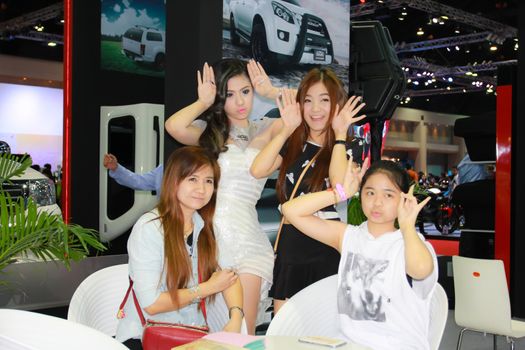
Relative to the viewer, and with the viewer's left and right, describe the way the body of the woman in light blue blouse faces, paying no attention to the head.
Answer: facing the viewer and to the right of the viewer

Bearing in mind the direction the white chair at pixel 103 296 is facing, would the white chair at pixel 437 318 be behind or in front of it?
in front

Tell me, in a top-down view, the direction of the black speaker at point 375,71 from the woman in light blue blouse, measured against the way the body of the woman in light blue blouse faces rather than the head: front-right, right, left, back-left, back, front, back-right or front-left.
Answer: left

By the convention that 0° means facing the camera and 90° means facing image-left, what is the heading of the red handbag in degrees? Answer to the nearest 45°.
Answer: approximately 0°

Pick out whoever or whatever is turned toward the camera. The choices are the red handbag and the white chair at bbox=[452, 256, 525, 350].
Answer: the red handbag

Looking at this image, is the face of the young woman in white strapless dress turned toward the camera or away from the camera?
toward the camera

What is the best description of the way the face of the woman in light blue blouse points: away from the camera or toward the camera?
toward the camera

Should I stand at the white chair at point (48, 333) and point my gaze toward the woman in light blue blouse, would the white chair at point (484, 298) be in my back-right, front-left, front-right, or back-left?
front-right

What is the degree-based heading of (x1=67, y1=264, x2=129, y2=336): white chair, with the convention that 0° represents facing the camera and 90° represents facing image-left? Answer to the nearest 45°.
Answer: approximately 315°

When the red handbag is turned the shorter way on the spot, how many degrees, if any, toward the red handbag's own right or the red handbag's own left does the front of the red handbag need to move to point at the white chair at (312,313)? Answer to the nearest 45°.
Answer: approximately 135° to the red handbag's own left
